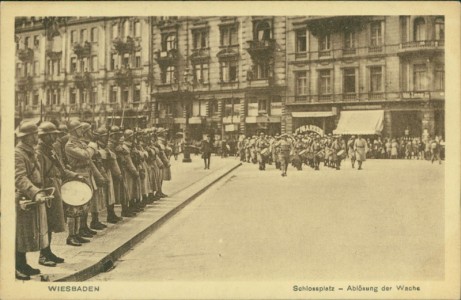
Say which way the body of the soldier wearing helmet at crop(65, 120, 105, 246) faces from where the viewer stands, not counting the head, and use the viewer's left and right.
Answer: facing to the right of the viewer

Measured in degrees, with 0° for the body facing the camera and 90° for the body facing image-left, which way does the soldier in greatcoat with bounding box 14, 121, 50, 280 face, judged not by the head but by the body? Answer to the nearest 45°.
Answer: approximately 270°

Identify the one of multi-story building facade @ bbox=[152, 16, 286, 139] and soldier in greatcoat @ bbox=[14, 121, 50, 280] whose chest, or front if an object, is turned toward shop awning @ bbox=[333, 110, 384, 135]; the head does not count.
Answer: the soldier in greatcoat

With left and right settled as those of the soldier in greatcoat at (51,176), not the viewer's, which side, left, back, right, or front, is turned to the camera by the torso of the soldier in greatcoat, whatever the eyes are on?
right
